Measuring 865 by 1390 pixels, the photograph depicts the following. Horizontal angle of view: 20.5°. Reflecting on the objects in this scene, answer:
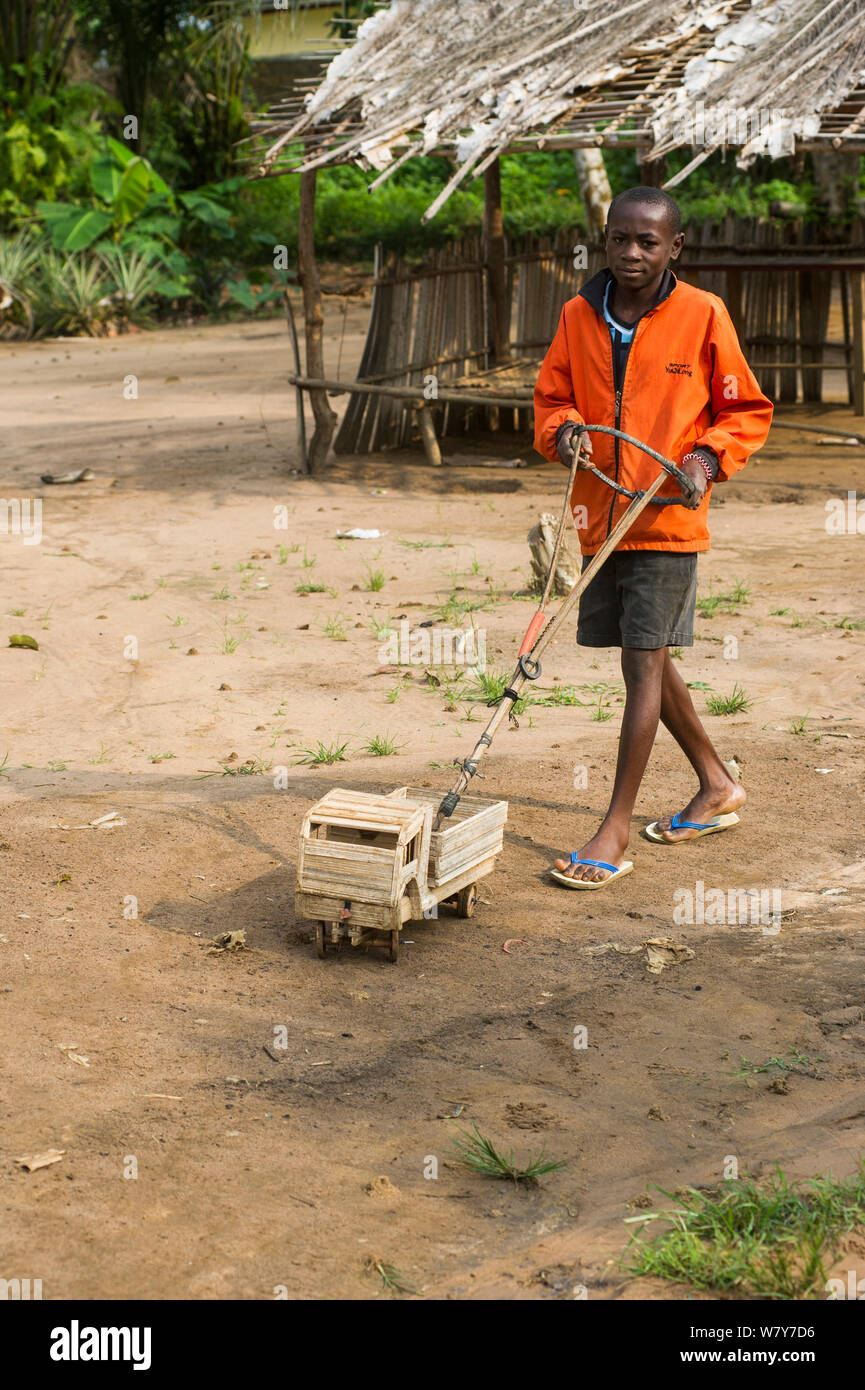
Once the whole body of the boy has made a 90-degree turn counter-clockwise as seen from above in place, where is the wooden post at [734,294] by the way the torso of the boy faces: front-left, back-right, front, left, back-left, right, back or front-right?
back-left

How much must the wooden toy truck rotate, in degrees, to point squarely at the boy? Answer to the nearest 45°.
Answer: approximately 180°

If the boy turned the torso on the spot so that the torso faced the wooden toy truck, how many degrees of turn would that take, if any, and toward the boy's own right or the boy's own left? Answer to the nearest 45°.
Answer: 0° — they already face it

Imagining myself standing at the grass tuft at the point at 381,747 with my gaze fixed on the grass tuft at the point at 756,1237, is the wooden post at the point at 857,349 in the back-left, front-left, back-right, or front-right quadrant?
back-left

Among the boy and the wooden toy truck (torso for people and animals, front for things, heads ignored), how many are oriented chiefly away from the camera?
0

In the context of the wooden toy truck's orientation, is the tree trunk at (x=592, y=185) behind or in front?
behind

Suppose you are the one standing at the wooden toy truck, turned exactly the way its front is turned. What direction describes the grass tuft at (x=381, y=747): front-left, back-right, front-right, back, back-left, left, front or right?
back-right

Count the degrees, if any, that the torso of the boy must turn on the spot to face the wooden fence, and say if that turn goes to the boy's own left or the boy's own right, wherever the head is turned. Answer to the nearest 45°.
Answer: approximately 135° to the boy's own right
